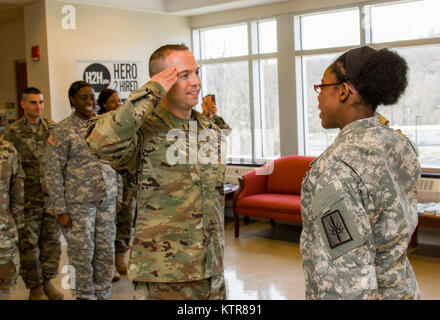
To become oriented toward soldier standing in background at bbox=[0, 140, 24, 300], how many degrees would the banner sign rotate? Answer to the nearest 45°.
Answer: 0° — it already faces them

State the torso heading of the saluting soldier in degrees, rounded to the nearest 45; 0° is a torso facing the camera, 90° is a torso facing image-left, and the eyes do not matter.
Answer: approximately 315°

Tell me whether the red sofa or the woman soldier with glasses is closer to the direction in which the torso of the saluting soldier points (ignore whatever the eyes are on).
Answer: the woman soldier with glasses

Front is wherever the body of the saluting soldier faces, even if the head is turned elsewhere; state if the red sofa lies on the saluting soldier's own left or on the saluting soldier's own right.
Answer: on the saluting soldier's own left

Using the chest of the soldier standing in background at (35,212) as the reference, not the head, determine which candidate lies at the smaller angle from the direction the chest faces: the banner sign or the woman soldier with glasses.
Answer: the woman soldier with glasses

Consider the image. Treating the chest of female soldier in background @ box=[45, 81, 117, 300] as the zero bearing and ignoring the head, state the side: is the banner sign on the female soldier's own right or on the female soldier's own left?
on the female soldier's own left

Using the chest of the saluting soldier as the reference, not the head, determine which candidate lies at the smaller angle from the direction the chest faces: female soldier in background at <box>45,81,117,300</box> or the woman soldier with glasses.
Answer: the woman soldier with glasses
